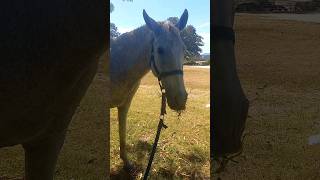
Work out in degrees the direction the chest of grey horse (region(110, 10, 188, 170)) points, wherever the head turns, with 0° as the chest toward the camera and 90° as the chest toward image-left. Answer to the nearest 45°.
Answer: approximately 315°
